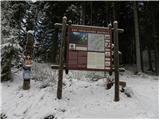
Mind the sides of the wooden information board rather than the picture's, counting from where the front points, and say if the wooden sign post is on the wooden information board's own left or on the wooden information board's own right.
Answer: on the wooden information board's own right

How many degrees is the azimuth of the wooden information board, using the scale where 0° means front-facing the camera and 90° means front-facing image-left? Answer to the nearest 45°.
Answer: approximately 0°

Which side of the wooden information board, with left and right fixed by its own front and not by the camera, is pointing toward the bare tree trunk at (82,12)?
back
